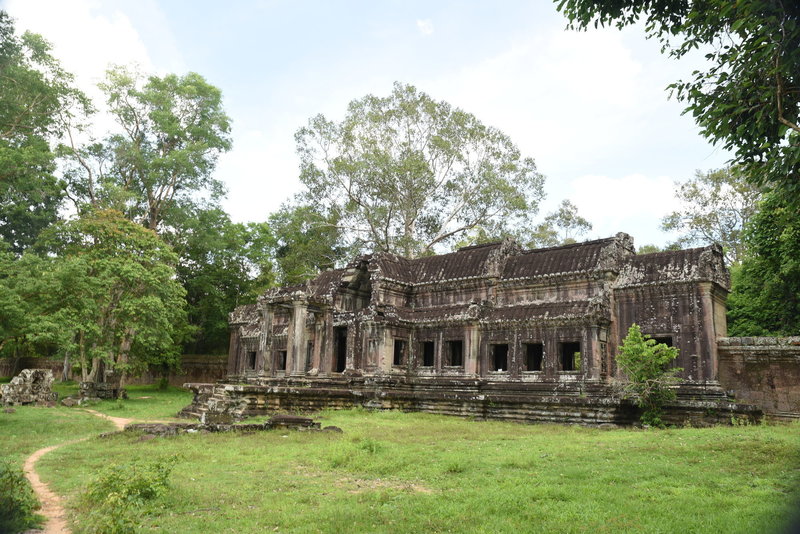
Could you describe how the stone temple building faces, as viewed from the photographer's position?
facing the viewer and to the left of the viewer

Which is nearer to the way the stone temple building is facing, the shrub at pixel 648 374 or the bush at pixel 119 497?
the bush

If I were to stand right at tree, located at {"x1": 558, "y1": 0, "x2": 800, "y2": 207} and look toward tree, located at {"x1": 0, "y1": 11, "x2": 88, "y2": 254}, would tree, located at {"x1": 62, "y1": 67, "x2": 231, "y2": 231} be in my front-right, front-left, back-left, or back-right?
front-right

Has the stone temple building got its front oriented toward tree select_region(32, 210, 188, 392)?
no

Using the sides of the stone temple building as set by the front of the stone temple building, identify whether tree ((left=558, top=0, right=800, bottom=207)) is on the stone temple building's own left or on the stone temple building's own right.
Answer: on the stone temple building's own left

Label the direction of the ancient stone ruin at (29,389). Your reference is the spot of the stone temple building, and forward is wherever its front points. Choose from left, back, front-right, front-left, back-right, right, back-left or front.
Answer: front-right

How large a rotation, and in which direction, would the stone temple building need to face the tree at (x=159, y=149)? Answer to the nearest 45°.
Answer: approximately 90° to its right

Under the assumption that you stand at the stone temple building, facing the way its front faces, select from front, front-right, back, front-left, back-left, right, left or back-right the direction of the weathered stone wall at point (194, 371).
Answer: right

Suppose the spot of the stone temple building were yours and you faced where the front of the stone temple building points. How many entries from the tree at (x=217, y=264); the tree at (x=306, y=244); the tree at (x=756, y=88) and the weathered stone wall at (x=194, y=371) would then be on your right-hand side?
3

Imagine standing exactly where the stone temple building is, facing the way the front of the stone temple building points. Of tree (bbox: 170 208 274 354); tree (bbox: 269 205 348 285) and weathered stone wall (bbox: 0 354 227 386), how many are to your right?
3

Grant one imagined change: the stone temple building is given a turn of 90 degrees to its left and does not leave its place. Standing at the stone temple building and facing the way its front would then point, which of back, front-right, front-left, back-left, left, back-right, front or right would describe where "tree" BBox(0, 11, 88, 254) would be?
back-right

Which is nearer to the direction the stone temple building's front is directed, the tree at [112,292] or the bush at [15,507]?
the bush

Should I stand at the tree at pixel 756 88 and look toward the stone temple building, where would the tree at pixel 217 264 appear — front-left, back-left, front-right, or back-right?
front-left

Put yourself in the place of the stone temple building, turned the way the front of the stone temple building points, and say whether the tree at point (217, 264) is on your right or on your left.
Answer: on your right

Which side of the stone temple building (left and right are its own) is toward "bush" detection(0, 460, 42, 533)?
front

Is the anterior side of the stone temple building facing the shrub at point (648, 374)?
no
